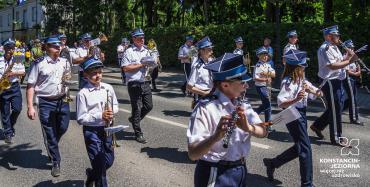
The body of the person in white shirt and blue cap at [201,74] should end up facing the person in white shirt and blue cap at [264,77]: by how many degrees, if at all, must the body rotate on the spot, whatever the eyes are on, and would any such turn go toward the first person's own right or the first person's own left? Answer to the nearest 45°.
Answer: approximately 45° to the first person's own left

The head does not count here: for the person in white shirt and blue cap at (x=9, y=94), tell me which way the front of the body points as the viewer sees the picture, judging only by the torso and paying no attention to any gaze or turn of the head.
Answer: toward the camera

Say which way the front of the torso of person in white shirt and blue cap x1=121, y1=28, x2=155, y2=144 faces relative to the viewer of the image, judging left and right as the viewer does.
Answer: facing the viewer and to the right of the viewer

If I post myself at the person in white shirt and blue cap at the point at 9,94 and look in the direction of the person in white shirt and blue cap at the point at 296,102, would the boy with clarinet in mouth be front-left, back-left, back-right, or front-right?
front-right

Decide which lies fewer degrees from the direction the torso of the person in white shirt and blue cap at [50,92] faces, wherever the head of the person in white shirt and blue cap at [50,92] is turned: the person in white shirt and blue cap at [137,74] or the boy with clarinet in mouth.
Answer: the boy with clarinet in mouth

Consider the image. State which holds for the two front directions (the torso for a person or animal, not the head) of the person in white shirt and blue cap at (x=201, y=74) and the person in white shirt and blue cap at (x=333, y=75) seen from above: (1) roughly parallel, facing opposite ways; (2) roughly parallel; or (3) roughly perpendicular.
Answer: roughly parallel

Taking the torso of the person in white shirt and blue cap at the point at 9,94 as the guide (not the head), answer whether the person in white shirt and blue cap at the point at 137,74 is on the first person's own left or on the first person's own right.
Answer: on the first person's own left

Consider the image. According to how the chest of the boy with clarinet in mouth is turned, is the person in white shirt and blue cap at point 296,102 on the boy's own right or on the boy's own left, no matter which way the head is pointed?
on the boy's own left

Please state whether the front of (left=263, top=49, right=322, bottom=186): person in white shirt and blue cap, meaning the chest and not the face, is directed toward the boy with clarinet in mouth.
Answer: no

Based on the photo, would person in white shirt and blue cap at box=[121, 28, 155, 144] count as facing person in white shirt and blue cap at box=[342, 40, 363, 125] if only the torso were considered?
no
